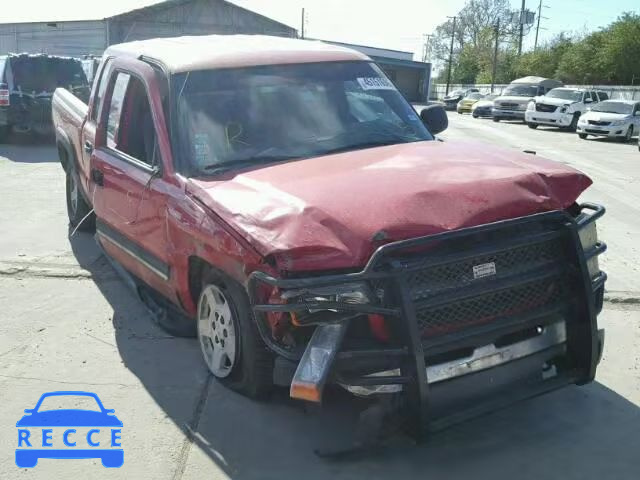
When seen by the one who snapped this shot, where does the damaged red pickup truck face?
facing the viewer and to the right of the viewer

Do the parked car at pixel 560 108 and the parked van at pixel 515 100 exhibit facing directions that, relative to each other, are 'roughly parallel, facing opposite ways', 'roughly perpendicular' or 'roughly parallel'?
roughly parallel

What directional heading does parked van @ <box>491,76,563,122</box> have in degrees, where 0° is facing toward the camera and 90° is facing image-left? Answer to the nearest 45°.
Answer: approximately 45°

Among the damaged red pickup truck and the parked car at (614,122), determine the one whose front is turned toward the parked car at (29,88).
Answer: the parked car at (614,122)

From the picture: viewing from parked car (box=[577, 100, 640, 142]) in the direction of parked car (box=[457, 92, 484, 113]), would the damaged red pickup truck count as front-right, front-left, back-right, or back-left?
back-left

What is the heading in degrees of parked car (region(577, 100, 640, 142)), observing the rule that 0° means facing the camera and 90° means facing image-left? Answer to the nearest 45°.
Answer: approximately 45°

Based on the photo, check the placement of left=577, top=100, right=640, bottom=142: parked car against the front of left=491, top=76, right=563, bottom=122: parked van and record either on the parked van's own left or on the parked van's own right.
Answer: on the parked van's own left

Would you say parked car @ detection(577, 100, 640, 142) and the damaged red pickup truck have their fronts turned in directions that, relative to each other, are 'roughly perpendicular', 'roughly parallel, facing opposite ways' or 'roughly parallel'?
roughly perpendicular

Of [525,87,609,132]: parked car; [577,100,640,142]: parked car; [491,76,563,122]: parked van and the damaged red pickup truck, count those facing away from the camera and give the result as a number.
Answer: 0

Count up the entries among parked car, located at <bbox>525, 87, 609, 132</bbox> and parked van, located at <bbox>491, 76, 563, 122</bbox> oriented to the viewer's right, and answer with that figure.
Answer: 0

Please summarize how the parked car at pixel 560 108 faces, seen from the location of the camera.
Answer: facing the viewer and to the left of the viewer

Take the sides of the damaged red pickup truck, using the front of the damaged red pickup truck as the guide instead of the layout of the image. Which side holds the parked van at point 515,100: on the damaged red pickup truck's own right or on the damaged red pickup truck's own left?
on the damaged red pickup truck's own left

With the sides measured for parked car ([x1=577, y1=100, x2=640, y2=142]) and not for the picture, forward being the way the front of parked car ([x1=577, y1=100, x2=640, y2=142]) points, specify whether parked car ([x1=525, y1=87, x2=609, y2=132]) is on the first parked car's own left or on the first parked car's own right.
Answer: on the first parked car's own right

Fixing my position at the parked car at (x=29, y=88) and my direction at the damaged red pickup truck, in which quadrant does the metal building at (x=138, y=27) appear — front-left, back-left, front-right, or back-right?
back-left

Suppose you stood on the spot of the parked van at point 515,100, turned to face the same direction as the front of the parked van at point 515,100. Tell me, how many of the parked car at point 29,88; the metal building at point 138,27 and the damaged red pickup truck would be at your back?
0

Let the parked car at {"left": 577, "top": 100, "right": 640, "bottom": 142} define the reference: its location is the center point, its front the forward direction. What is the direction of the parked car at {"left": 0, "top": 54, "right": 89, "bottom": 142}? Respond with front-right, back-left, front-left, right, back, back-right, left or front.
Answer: front

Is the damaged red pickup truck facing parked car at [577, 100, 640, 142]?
no

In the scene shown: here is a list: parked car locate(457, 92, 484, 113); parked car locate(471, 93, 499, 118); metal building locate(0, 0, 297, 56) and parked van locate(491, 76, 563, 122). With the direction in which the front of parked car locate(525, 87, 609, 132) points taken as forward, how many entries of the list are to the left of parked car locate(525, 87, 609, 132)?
0

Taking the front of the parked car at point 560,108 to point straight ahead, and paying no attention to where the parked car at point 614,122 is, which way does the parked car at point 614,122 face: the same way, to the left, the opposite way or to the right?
the same way

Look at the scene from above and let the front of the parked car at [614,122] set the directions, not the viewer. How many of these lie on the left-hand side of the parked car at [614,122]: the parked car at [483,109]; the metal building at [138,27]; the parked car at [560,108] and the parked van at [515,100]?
0

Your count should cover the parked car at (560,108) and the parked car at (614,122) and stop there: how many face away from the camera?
0

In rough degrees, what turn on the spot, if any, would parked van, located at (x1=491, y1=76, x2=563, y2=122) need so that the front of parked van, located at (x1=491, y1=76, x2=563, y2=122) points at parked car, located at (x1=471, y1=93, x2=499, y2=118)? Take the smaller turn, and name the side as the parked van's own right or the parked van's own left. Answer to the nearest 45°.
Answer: approximately 90° to the parked van's own right
